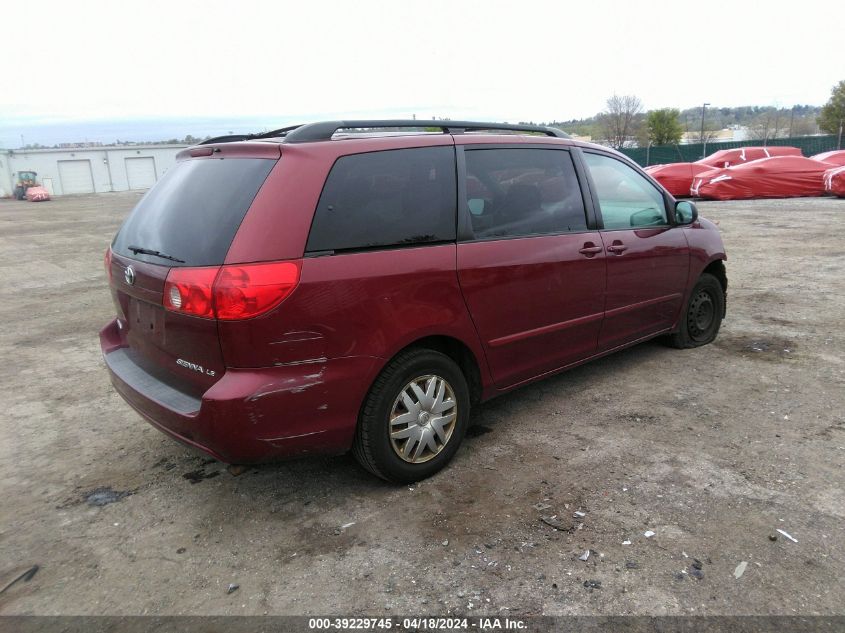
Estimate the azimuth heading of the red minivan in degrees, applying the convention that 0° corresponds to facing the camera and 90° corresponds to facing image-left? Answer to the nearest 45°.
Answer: approximately 225°

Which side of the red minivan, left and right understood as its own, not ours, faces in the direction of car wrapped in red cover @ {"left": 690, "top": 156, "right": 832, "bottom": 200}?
front

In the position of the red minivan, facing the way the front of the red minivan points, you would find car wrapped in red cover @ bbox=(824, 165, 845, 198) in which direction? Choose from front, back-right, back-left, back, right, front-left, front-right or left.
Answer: front

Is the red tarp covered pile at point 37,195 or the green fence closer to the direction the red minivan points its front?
the green fence

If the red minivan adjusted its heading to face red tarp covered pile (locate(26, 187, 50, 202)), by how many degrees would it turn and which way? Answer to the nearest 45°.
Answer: approximately 90° to its left

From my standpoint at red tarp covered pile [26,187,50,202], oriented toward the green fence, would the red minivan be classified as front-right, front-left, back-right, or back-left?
front-right

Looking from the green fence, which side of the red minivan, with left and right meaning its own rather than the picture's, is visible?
front
